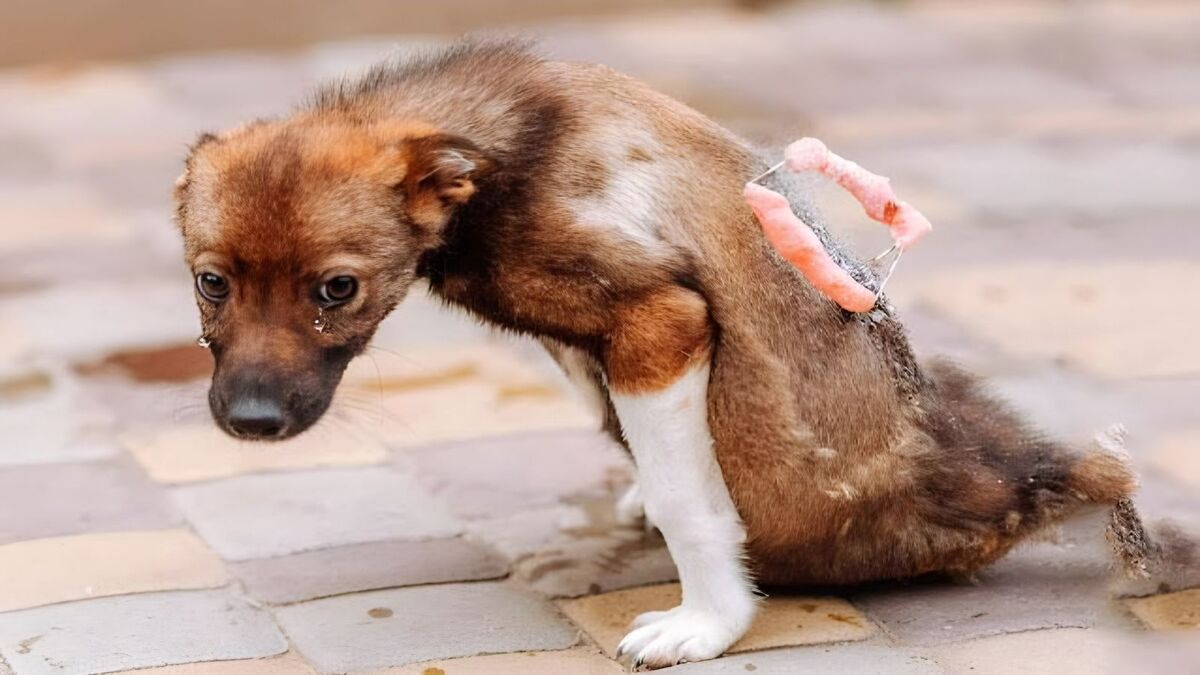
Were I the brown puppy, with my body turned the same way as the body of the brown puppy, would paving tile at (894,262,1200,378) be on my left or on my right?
on my right

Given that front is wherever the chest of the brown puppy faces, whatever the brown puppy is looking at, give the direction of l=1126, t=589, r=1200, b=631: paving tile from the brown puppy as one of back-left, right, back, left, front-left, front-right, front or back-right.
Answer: back

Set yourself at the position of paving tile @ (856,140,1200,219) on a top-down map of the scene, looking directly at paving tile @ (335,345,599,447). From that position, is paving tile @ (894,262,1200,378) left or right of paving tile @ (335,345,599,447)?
left

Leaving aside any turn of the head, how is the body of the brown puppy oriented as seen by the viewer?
to the viewer's left

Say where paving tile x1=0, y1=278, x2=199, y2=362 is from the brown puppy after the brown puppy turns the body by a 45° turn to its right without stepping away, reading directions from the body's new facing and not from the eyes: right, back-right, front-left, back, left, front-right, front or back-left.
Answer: front

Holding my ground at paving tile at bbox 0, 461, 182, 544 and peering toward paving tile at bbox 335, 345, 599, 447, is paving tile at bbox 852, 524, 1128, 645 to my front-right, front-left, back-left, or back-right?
front-right

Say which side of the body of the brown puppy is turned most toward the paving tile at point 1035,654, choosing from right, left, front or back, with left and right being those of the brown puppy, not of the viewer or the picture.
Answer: back

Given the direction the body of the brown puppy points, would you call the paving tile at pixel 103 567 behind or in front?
in front

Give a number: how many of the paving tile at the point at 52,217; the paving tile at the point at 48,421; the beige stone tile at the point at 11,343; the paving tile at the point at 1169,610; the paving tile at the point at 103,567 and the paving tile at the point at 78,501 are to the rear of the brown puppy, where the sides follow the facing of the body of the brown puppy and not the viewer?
1

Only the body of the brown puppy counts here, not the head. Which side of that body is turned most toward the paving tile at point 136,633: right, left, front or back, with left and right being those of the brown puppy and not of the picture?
front

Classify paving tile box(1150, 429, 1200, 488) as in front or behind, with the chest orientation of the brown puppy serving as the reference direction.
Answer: behind

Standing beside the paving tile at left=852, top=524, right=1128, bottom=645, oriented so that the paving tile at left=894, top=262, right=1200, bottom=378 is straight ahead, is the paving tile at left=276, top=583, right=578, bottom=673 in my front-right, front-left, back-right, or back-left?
back-left
